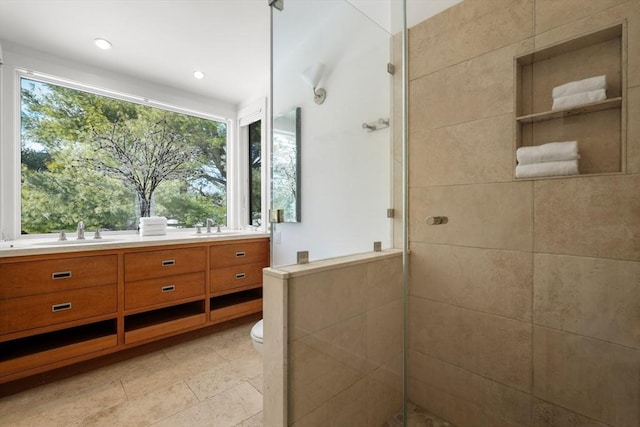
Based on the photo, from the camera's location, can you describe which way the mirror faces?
facing the viewer and to the left of the viewer

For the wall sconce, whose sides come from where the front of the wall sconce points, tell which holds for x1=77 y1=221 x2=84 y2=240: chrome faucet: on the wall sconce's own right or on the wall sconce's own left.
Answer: on the wall sconce's own right

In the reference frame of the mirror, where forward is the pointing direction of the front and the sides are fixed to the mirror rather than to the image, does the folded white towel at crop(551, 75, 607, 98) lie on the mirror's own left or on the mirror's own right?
on the mirror's own left

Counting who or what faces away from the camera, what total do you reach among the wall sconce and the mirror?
0

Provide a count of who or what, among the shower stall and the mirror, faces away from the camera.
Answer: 0
